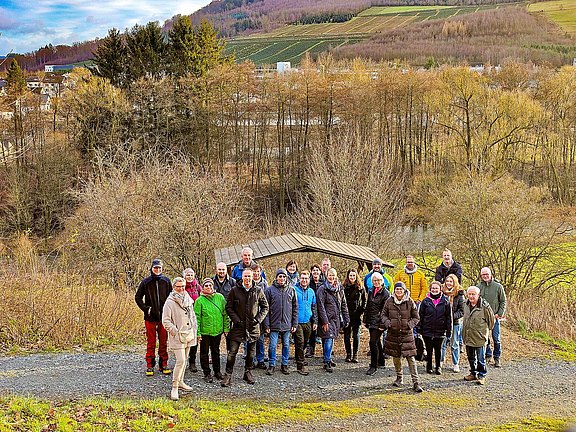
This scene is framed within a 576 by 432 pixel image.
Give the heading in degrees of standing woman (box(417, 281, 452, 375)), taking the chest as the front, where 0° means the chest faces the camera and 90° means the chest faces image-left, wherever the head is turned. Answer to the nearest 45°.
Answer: approximately 0°

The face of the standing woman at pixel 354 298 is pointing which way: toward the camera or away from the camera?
toward the camera

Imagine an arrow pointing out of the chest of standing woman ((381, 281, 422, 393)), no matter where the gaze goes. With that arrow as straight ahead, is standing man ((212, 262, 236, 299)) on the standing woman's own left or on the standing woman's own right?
on the standing woman's own right

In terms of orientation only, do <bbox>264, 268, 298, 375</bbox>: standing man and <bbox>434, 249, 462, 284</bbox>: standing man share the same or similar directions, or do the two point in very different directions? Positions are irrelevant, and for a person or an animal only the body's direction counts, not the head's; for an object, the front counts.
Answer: same or similar directions

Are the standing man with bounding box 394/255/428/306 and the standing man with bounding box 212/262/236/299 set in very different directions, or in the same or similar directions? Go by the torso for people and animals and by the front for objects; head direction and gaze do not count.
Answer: same or similar directions

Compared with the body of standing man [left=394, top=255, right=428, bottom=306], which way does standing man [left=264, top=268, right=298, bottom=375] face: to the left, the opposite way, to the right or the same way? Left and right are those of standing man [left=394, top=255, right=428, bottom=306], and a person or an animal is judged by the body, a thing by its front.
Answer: the same way

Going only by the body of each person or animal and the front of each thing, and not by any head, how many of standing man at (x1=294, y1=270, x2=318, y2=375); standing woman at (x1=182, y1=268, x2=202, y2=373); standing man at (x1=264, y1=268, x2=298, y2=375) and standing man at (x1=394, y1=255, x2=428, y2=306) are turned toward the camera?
4

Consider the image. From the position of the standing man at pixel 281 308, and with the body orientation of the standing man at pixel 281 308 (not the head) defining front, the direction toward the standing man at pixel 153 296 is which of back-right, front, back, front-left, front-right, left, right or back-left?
right

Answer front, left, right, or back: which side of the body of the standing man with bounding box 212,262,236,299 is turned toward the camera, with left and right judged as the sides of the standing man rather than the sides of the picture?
front

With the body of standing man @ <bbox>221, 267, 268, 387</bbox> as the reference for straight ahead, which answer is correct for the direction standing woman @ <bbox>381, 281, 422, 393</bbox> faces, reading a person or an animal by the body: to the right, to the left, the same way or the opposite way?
the same way

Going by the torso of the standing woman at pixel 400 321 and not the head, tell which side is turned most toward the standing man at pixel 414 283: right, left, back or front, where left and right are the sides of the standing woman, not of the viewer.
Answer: back

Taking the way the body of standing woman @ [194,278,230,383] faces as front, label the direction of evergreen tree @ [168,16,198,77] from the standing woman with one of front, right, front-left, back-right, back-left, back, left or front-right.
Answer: back

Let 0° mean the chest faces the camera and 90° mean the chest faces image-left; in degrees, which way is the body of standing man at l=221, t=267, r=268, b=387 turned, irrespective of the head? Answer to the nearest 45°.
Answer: approximately 0°

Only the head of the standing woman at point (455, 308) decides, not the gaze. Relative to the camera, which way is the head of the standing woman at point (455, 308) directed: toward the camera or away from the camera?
toward the camera

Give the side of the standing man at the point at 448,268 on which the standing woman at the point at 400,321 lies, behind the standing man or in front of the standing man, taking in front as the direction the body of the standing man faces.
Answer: in front

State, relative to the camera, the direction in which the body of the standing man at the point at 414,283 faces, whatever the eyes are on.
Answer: toward the camera

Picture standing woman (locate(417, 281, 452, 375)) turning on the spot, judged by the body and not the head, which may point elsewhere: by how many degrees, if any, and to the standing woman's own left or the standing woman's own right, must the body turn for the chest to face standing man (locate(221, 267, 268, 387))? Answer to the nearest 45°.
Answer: approximately 45° to the standing woman's own right

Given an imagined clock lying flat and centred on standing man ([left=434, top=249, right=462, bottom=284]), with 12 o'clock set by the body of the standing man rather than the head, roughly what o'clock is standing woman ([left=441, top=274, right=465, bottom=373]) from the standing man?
The standing woman is roughly at 12 o'clock from the standing man.
